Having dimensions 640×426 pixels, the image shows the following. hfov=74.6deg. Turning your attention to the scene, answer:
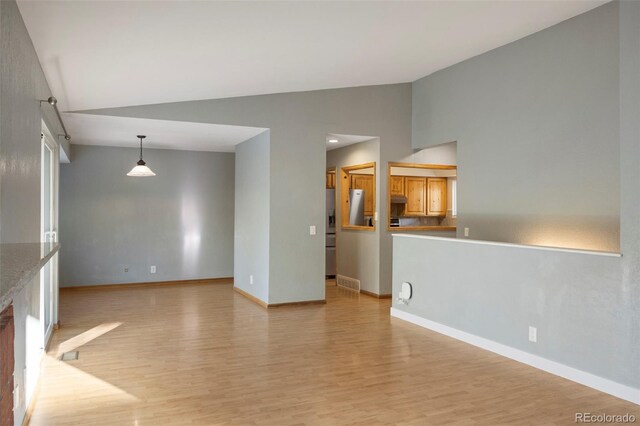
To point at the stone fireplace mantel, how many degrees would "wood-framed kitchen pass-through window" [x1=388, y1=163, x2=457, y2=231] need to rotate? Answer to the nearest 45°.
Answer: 0° — it already faces it

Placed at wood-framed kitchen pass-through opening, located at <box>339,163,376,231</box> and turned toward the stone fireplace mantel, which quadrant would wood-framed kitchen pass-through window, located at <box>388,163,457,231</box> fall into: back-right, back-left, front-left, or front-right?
back-left

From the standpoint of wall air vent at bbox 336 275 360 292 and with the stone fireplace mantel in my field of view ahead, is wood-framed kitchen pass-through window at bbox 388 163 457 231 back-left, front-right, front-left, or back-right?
back-left

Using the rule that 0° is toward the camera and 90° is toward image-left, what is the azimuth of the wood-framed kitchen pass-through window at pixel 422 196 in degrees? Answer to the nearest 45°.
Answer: approximately 0°

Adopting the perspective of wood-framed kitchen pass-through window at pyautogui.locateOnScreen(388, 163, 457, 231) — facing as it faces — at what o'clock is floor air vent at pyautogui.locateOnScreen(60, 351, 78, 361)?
The floor air vent is roughly at 1 o'clock from the wood-framed kitchen pass-through window.

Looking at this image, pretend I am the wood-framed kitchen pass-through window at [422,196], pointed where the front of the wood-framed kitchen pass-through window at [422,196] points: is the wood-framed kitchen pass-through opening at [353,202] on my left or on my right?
on my right
